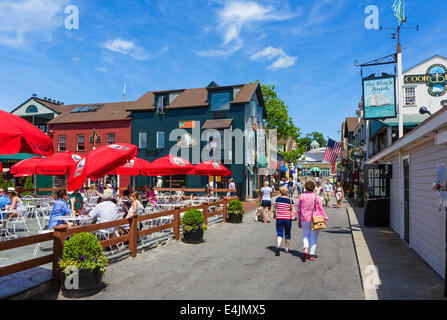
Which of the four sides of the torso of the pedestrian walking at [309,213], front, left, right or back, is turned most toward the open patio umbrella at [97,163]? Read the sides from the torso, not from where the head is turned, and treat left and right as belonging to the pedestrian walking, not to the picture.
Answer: left

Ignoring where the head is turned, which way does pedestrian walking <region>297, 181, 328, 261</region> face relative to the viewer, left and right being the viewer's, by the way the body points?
facing away from the viewer

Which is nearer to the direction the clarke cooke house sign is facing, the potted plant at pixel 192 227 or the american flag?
the potted plant

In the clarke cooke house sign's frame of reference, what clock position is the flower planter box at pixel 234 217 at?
The flower planter box is roughly at 1 o'clock from the clarke cooke house sign.

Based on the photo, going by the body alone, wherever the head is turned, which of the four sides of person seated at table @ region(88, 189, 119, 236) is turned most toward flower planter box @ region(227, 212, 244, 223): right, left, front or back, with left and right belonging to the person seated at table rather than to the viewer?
right

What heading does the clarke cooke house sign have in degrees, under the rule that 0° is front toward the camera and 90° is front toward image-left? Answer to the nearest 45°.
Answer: approximately 0°

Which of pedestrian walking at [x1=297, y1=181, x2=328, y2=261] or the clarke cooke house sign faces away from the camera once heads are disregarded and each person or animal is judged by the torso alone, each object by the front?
the pedestrian walking

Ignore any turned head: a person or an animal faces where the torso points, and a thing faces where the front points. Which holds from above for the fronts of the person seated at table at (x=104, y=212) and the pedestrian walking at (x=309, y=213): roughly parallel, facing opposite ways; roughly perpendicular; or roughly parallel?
roughly perpendicular

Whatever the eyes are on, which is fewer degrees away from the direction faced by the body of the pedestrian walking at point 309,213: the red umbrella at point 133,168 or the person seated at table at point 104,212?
the red umbrella

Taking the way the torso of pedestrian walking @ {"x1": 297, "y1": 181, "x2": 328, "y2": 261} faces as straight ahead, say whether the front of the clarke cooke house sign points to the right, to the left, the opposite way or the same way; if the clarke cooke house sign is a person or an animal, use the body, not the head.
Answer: the opposite way
